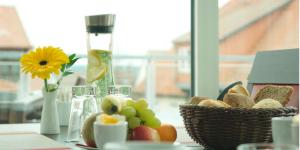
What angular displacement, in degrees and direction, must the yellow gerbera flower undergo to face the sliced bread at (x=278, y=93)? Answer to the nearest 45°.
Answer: approximately 45° to its left

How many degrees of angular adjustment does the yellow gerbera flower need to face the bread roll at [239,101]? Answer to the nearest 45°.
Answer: approximately 45° to its left

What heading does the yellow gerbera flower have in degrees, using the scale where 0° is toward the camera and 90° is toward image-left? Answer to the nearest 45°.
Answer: approximately 0°

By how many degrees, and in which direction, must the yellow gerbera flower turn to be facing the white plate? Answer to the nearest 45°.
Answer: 0° — it already faces it

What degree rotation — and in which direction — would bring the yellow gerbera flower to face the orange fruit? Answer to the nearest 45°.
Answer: approximately 45° to its left

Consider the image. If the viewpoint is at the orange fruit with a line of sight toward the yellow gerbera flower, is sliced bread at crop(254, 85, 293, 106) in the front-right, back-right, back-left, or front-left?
back-right

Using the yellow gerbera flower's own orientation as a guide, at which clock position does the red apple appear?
The red apple is roughly at 11 o'clock from the yellow gerbera flower.

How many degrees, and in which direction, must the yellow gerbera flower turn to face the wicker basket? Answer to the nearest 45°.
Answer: approximately 45° to its left
